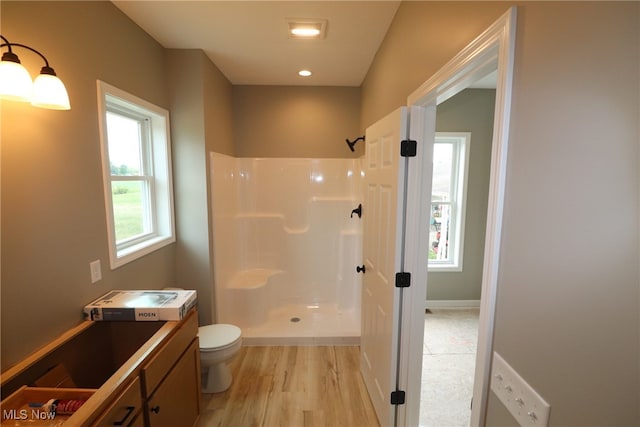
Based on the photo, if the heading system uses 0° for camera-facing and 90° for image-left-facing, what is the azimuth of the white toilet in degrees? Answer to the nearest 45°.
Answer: approximately 270°

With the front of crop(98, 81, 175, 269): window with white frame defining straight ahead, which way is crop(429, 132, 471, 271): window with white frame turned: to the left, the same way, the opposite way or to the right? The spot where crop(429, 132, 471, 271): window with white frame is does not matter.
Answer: to the right

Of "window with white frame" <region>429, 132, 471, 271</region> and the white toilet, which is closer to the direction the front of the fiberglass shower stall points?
the white toilet

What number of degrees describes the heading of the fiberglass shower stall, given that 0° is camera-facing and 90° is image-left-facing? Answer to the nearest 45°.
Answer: approximately 0°
